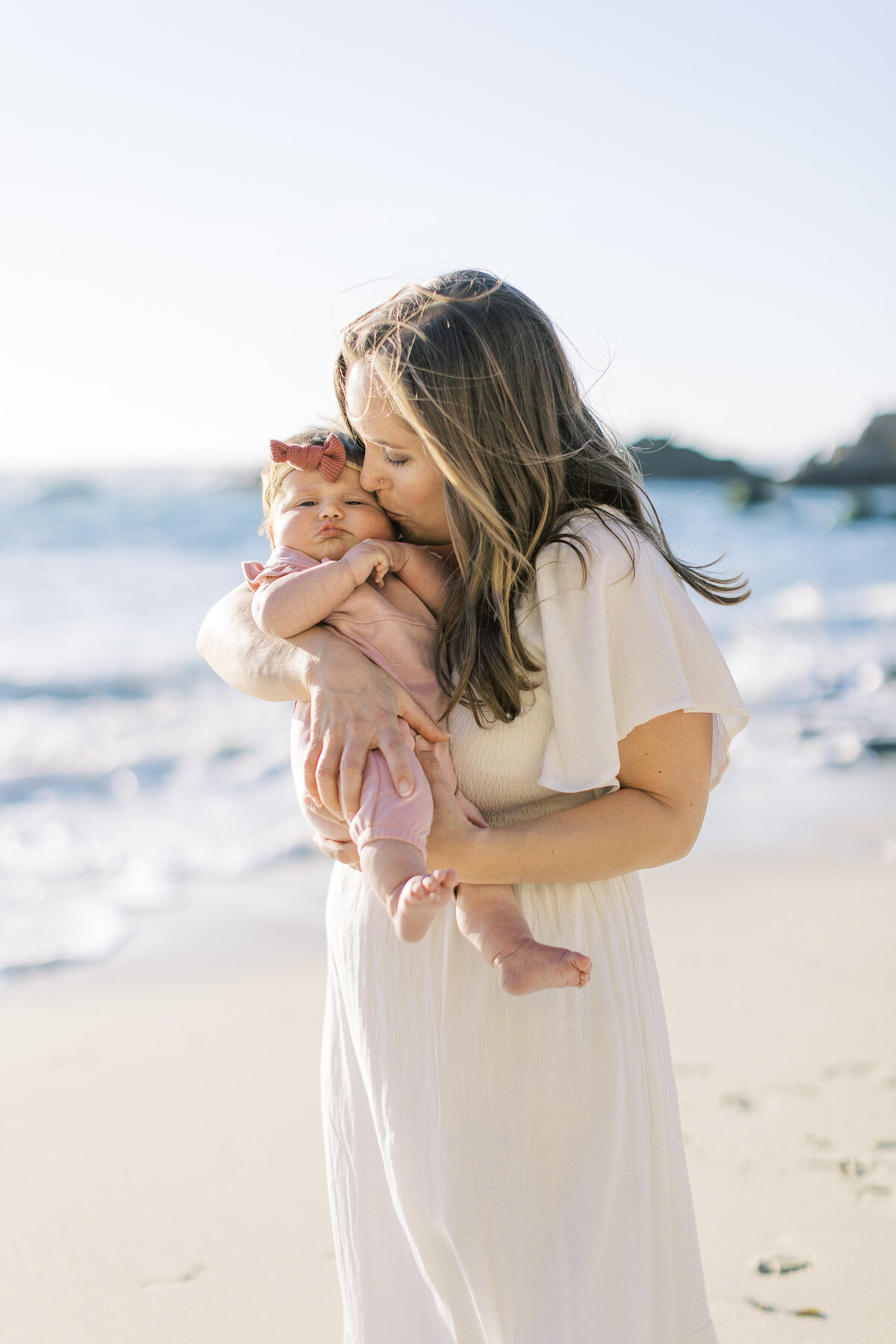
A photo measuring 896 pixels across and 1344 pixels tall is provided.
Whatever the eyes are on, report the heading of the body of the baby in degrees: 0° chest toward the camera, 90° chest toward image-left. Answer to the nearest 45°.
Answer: approximately 0°
